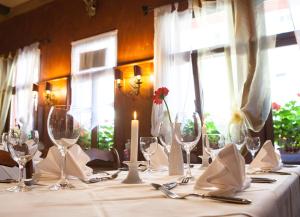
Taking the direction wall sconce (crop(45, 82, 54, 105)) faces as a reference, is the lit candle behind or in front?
in front

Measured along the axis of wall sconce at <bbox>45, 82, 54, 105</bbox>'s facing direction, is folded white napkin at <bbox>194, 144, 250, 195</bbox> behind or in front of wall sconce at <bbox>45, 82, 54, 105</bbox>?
in front

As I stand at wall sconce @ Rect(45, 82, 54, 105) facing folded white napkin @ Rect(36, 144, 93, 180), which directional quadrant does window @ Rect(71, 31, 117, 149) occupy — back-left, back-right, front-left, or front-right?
front-left

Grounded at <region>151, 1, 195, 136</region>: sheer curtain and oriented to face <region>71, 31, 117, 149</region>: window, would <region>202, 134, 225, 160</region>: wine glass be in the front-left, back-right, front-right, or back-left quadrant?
back-left
